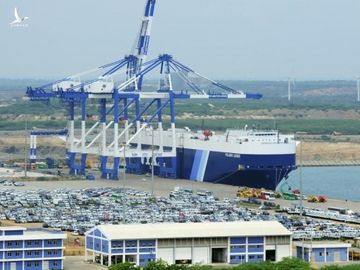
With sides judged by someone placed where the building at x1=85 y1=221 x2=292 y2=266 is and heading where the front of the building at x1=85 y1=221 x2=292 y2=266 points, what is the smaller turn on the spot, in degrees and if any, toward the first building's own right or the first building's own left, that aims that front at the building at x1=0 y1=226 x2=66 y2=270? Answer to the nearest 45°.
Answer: approximately 90° to the first building's own right

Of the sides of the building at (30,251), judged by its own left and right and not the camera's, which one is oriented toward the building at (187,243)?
left

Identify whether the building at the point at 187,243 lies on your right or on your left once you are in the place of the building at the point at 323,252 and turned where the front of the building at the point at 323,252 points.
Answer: on your right

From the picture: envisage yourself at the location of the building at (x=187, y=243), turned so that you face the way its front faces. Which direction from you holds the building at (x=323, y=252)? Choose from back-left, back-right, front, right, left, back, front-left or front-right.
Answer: left

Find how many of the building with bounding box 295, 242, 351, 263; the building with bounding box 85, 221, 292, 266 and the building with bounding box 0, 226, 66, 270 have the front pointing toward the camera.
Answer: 3

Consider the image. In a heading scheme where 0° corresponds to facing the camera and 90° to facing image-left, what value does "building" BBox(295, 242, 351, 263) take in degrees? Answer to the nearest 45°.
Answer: approximately 0°

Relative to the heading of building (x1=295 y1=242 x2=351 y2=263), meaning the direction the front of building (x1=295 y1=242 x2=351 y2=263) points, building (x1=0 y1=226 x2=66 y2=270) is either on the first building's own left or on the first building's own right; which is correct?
on the first building's own right

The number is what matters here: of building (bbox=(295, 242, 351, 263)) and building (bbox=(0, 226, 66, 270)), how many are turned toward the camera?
2

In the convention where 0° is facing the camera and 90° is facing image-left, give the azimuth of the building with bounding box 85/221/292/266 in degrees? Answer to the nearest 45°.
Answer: approximately 0°
